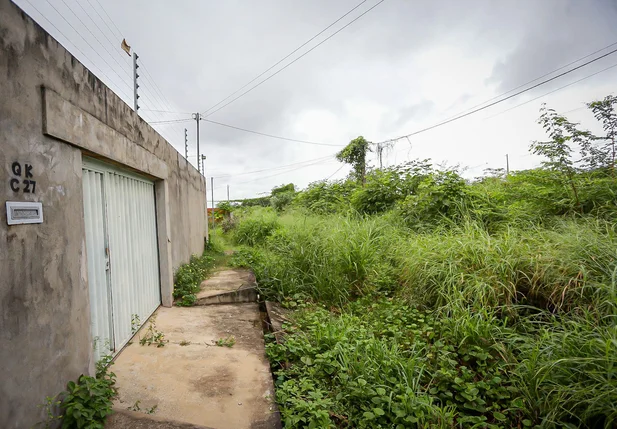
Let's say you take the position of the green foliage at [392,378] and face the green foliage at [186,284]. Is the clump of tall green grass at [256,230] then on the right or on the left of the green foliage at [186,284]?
right

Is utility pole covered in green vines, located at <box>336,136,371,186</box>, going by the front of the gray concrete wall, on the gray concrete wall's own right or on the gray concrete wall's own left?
on the gray concrete wall's own left

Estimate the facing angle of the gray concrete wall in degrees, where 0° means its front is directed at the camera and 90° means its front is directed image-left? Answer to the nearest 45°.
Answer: approximately 315°

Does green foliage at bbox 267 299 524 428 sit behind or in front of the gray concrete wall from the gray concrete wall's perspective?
in front

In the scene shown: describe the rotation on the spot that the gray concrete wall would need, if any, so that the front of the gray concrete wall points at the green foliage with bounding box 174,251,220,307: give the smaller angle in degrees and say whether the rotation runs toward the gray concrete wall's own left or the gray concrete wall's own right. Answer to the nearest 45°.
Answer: approximately 90° to the gray concrete wall's own left

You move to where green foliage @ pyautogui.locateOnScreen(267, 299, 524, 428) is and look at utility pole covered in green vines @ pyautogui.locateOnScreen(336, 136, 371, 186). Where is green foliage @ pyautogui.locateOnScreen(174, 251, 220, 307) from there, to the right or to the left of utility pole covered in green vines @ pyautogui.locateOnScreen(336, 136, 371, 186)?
left
